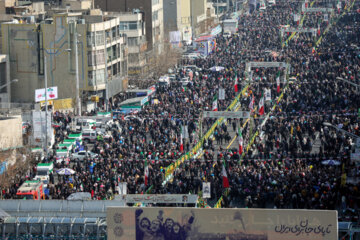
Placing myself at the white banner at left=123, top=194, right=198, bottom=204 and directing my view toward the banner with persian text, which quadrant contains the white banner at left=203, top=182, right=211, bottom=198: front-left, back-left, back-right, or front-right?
back-left

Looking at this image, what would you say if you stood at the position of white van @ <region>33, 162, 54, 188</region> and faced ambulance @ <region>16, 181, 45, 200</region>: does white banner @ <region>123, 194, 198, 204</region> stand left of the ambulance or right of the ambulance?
left

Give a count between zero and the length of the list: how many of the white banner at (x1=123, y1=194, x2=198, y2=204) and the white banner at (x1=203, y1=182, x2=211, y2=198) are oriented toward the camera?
2

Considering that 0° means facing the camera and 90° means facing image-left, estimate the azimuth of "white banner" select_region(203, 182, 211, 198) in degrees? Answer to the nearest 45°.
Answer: approximately 0°

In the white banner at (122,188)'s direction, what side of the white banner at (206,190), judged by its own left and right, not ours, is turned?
right

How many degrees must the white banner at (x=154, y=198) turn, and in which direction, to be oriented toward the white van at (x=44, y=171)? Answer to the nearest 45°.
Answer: approximately 135° to its right

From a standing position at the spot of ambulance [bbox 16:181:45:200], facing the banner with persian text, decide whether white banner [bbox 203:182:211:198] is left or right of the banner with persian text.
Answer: left

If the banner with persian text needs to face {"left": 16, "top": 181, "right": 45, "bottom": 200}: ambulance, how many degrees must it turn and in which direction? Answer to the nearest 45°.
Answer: approximately 135° to its right

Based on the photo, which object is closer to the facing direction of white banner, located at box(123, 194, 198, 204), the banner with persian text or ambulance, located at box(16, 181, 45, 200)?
the banner with persian text

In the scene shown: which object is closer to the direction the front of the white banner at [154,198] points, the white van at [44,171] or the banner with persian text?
the banner with persian text
